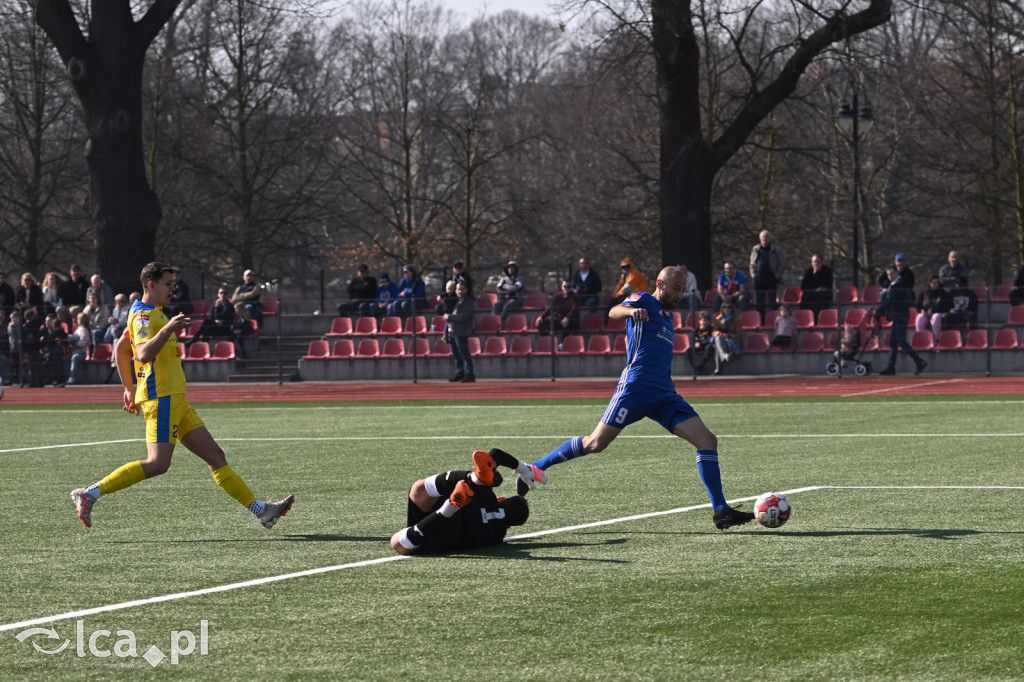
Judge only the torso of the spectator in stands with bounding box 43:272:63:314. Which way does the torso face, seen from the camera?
toward the camera

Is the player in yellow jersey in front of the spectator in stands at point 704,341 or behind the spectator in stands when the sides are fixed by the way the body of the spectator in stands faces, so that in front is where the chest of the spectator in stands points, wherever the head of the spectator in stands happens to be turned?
in front

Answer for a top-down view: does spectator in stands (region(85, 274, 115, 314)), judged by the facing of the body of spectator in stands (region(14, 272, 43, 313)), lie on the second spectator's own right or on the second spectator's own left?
on the second spectator's own left

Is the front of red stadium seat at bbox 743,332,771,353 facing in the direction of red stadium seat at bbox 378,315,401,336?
no

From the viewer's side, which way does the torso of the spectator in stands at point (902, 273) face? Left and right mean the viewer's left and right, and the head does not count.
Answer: facing the viewer

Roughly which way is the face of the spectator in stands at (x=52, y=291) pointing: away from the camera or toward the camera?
toward the camera

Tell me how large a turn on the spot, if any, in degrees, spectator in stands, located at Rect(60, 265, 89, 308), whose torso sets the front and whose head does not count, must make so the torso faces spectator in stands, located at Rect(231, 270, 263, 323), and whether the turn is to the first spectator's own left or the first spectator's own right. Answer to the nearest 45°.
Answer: approximately 90° to the first spectator's own left

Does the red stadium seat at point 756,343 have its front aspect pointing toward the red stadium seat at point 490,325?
no

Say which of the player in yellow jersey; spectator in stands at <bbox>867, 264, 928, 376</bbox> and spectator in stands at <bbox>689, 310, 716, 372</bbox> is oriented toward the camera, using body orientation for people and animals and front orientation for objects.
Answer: spectator in stands at <bbox>689, 310, 716, 372</bbox>

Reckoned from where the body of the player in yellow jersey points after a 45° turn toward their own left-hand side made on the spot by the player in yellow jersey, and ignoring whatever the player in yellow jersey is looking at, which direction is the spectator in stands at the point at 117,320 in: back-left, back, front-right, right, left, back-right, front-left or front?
front-left

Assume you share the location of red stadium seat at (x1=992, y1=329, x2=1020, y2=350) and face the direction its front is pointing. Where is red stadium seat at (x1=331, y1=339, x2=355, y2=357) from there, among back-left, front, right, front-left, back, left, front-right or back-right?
right

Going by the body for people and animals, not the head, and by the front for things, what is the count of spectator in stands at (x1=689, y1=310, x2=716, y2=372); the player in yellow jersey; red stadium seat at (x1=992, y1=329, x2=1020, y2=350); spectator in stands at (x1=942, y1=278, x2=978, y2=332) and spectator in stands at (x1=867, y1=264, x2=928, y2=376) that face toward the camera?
3

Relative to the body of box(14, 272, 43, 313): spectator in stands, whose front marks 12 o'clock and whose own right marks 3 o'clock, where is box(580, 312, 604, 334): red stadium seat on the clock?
The red stadium seat is roughly at 10 o'clock from the spectator in stands.

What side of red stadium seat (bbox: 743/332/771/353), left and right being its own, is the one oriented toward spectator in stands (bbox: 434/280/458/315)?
right

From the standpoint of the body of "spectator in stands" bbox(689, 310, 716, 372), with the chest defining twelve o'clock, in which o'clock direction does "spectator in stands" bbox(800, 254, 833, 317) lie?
"spectator in stands" bbox(800, 254, 833, 317) is roughly at 8 o'clock from "spectator in stands" bbox(689, 310, 716, 372).

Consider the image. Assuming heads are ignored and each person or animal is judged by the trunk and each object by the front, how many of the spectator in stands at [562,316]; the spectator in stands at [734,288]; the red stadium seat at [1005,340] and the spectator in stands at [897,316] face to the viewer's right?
0

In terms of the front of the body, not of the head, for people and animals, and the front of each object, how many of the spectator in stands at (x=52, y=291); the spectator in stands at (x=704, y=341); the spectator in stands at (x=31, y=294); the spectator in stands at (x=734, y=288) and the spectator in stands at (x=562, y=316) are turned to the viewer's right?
0

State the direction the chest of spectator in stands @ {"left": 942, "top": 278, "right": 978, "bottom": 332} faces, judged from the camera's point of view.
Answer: toward the camera
